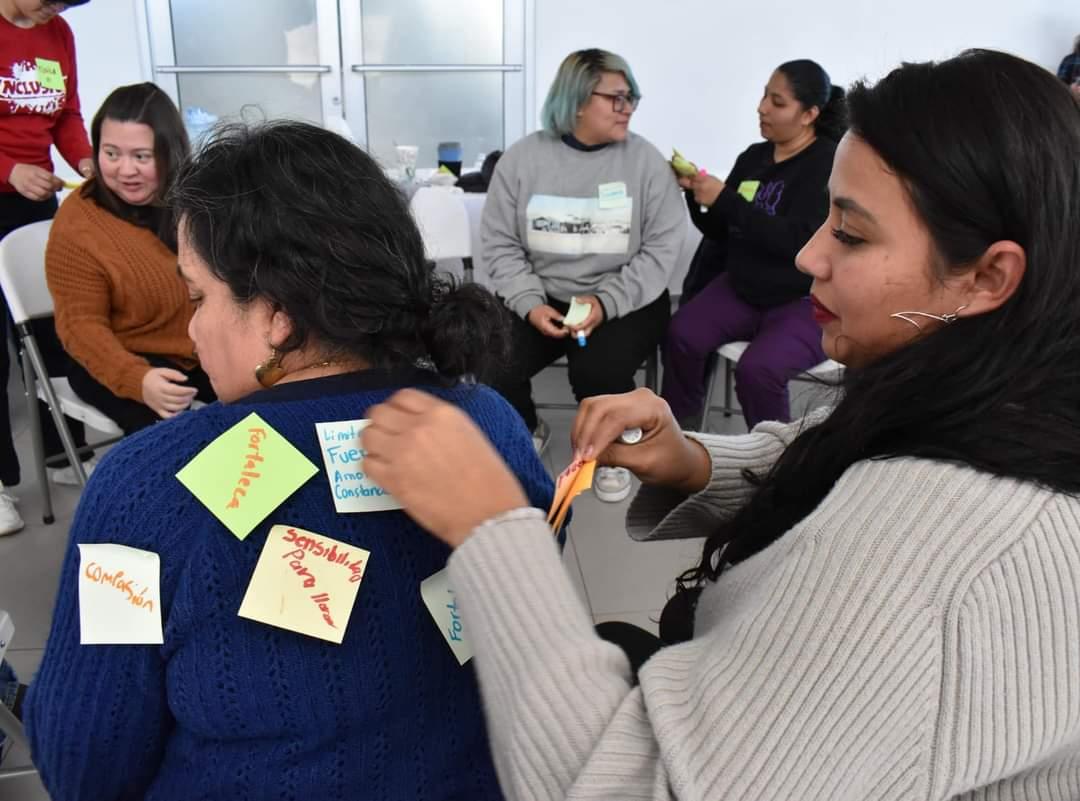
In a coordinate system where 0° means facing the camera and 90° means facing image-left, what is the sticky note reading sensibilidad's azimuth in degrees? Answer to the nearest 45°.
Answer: approximately 0°

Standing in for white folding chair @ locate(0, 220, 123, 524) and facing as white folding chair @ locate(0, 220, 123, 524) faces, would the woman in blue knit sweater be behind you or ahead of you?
ahead

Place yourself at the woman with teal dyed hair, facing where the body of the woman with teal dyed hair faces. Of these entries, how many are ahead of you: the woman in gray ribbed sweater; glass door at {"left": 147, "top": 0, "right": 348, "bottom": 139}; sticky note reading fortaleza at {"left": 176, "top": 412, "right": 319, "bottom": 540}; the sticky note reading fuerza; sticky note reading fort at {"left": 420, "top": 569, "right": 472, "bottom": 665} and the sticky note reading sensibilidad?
5

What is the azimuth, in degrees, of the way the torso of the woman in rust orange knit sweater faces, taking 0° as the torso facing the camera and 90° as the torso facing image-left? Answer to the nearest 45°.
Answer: approximately 315°

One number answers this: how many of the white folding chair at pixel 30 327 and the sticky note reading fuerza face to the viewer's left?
0

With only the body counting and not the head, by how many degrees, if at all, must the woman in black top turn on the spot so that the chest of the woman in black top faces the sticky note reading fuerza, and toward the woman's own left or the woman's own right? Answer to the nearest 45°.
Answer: approximately 45° to the woman's own left

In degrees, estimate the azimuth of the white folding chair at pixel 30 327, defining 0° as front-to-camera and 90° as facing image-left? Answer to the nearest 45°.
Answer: approximately 315°

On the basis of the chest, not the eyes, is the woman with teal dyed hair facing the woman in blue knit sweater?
yes

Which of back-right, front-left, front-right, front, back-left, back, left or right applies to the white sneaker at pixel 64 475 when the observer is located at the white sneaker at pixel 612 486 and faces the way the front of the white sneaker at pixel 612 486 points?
right

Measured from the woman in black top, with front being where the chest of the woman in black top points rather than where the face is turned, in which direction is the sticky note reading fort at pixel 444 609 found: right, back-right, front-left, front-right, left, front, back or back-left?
front-left
